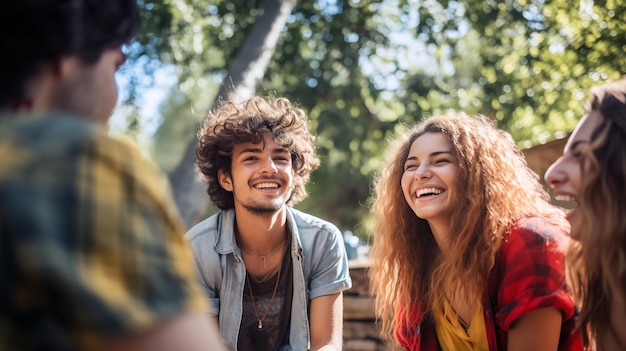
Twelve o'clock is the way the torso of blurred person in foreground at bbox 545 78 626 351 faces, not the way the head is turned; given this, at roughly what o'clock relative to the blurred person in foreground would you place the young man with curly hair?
The young man with curly hair is roughly at 1 o'clock from the blurred person in foreground.

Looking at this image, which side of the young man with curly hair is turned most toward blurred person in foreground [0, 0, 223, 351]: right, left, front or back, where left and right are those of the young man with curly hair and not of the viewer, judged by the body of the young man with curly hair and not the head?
front

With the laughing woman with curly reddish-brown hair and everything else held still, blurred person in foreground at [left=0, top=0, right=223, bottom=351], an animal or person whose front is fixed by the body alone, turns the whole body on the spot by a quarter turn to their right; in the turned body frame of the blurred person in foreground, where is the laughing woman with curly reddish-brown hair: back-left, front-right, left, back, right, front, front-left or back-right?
left

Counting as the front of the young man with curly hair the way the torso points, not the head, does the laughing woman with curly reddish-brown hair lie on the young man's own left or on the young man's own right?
on the young man's own left

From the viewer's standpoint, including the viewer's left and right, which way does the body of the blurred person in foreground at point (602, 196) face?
facing to the left of the viewer

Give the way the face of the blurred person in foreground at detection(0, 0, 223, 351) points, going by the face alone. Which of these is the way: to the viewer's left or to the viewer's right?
to the viewer's right

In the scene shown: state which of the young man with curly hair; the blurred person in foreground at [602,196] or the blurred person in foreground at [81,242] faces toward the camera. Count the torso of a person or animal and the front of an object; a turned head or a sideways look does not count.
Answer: the young man with curly hair

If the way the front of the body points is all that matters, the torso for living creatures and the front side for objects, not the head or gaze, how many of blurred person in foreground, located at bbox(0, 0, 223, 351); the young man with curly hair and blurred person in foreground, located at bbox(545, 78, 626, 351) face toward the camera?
1

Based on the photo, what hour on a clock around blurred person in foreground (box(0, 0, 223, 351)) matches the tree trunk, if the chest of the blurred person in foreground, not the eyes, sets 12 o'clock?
The tree trunk is roughly at 11 o'clock from the blurred person in foreground.

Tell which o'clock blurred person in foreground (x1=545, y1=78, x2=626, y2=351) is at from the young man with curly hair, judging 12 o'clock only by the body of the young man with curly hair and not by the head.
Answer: The blurred person in foreground is roughly at 11 o'clock from the young man with curly hair.

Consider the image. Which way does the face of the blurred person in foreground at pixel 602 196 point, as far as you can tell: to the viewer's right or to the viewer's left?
to the viewer's left

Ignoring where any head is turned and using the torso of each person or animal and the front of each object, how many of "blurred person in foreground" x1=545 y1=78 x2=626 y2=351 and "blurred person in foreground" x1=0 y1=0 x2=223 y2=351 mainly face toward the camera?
0

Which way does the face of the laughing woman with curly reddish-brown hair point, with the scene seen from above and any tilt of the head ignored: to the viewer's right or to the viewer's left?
to the viewer's left

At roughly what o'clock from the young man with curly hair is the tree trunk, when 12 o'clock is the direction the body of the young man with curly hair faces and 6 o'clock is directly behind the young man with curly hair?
The tree trunk is roughly at 6 o'clock from the young man with curly hair.
